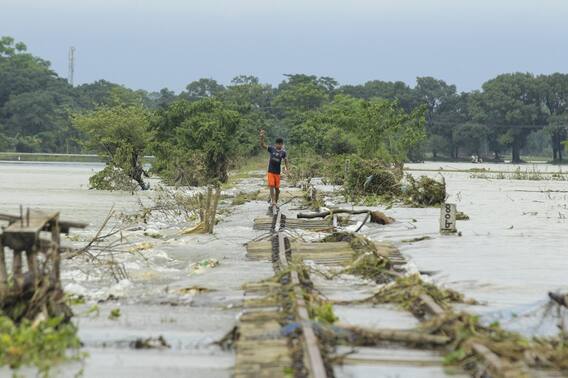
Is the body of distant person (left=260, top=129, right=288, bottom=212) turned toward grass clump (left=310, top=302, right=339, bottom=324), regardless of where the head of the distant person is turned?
yes

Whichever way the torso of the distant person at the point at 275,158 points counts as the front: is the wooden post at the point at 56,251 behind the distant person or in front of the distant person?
in front

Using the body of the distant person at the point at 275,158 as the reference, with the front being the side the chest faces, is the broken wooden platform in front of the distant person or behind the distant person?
in front

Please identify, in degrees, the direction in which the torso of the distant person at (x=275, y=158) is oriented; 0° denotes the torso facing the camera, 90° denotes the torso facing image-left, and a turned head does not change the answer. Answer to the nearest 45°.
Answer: approximately 0°

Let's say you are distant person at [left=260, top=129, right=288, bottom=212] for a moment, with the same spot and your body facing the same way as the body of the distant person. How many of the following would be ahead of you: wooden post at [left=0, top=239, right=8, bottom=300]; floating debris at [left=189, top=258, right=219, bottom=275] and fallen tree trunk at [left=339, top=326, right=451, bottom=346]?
3

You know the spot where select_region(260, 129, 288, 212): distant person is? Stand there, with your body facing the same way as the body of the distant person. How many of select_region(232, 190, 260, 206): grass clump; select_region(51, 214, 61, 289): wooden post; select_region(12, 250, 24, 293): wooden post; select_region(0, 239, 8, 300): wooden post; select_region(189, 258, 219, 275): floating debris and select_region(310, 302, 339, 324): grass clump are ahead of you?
5

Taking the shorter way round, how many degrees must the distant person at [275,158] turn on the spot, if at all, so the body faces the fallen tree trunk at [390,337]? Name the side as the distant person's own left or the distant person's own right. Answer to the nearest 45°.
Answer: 0° — they already face it

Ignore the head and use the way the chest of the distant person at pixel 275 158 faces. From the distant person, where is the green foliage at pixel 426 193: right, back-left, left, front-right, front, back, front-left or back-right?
back-left

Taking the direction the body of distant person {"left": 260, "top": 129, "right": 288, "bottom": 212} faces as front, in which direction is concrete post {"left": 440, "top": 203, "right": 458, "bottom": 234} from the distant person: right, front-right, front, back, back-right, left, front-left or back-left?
front-left

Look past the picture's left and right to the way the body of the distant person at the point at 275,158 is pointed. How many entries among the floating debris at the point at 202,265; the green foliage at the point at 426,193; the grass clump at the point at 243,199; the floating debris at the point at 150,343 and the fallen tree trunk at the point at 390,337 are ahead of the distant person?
3

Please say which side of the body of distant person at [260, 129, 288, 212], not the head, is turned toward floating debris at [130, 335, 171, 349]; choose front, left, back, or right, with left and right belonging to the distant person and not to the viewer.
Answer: front

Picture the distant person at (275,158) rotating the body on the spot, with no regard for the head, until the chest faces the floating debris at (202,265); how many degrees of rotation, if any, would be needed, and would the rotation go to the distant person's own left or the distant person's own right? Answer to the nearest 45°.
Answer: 0° — they already face it

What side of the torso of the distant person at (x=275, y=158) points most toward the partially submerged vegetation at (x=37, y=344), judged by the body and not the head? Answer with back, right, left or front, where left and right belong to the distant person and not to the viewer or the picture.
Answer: front

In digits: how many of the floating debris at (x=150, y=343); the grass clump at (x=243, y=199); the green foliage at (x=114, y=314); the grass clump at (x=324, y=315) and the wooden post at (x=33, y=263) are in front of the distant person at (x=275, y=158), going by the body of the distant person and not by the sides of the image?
4
